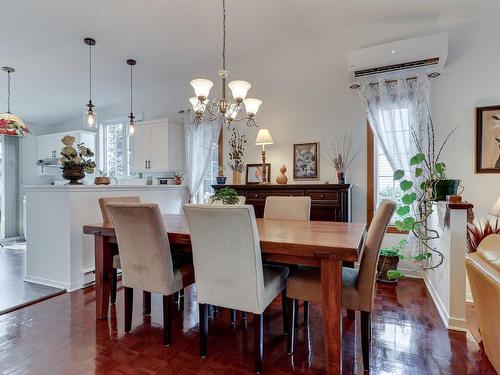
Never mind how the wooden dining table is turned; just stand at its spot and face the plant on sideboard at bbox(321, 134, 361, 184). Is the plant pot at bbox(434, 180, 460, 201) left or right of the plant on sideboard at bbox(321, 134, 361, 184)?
right

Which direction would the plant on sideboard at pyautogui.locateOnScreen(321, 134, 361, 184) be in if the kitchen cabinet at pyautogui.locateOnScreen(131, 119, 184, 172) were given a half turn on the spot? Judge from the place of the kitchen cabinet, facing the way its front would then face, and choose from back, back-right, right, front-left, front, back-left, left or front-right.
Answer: right

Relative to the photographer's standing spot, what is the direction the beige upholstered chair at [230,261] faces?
facing away from the viewer and to the right of the viewer

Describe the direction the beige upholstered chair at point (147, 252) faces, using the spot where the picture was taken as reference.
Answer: facing away from the viewer and to the right of the viewer

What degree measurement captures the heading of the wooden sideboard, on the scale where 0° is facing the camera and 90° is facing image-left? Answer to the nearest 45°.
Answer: approximately 0°

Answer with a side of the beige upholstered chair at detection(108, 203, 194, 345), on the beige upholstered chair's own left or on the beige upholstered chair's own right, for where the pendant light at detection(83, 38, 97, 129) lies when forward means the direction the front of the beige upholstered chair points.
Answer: on the beige upholstered chair's own left

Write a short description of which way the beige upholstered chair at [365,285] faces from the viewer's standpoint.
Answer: facing to the left of the viewer

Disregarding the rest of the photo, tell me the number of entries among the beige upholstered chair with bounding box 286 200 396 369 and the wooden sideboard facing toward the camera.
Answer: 1

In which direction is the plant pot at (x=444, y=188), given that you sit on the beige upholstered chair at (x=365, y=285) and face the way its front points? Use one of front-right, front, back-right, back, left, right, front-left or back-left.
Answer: back-right

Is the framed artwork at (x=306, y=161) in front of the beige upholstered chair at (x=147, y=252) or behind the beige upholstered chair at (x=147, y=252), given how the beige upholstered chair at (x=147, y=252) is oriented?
in front

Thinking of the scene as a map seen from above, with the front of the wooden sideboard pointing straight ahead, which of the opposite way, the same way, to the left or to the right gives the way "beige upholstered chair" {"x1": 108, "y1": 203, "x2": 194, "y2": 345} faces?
the opposite way

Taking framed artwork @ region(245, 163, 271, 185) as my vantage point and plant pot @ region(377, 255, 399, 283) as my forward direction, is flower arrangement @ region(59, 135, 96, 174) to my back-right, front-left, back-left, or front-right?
back-right

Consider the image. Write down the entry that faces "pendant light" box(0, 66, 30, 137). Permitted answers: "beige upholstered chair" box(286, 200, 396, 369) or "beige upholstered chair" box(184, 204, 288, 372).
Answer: "beige upholstered chair" box(286, 200, 396, 369)

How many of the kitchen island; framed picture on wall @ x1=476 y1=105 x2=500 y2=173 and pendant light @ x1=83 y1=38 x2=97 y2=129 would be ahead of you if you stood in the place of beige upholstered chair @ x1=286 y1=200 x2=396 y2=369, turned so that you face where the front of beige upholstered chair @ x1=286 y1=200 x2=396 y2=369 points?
2
